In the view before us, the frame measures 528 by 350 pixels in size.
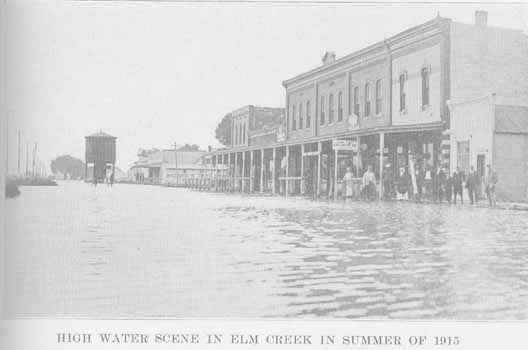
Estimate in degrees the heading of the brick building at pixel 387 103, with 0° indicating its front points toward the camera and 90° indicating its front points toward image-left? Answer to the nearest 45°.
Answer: approximately 45°

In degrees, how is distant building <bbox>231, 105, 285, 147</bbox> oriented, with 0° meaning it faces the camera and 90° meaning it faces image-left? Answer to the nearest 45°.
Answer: approximately 45°
